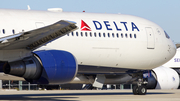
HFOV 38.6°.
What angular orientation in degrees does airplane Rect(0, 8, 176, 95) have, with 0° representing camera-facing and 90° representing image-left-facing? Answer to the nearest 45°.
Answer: approximately 225°
